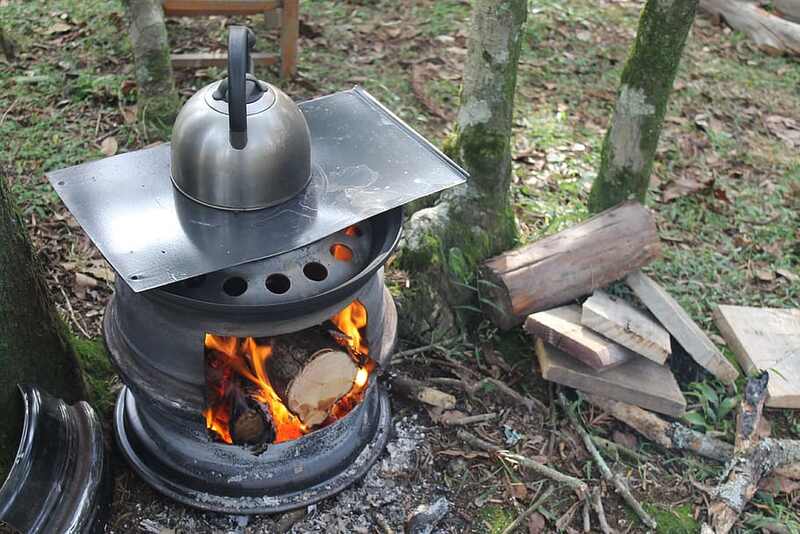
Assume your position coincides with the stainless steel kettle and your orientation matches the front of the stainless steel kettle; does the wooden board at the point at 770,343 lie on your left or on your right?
on your right

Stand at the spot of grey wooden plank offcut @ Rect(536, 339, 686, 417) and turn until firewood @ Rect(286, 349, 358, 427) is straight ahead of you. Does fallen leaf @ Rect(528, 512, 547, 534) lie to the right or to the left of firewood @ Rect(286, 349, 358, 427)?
left

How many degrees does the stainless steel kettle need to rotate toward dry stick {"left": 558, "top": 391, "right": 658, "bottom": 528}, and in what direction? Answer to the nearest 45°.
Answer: approximately 90° to its right

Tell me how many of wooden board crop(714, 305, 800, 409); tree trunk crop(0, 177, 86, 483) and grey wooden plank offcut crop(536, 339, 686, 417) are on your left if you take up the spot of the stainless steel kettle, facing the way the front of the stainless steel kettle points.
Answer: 1

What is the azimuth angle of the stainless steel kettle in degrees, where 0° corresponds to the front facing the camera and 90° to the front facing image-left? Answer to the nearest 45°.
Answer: approximately 180°

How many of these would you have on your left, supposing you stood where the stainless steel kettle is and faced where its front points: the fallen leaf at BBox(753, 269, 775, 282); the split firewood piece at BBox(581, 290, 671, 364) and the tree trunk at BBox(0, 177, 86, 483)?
1

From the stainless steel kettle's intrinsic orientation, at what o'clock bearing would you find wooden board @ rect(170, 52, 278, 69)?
The wooden board is roughly at 12 o'clock from the stainless steel kettle.

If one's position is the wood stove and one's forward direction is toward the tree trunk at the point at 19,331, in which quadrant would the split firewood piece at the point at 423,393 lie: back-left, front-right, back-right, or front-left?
back-right

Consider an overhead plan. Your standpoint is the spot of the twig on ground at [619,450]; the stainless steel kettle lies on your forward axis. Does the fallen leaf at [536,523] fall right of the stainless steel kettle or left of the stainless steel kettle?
left

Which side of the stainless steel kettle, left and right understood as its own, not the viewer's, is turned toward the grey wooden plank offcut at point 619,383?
right

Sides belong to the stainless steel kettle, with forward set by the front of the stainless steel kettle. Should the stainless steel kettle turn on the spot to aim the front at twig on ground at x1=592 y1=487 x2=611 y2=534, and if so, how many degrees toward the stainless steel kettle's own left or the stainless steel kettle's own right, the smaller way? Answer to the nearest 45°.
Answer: approximately 90° to the stainless steel kettle's own right

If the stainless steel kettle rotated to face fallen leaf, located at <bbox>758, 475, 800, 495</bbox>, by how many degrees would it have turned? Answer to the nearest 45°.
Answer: approximately 90° to its right
